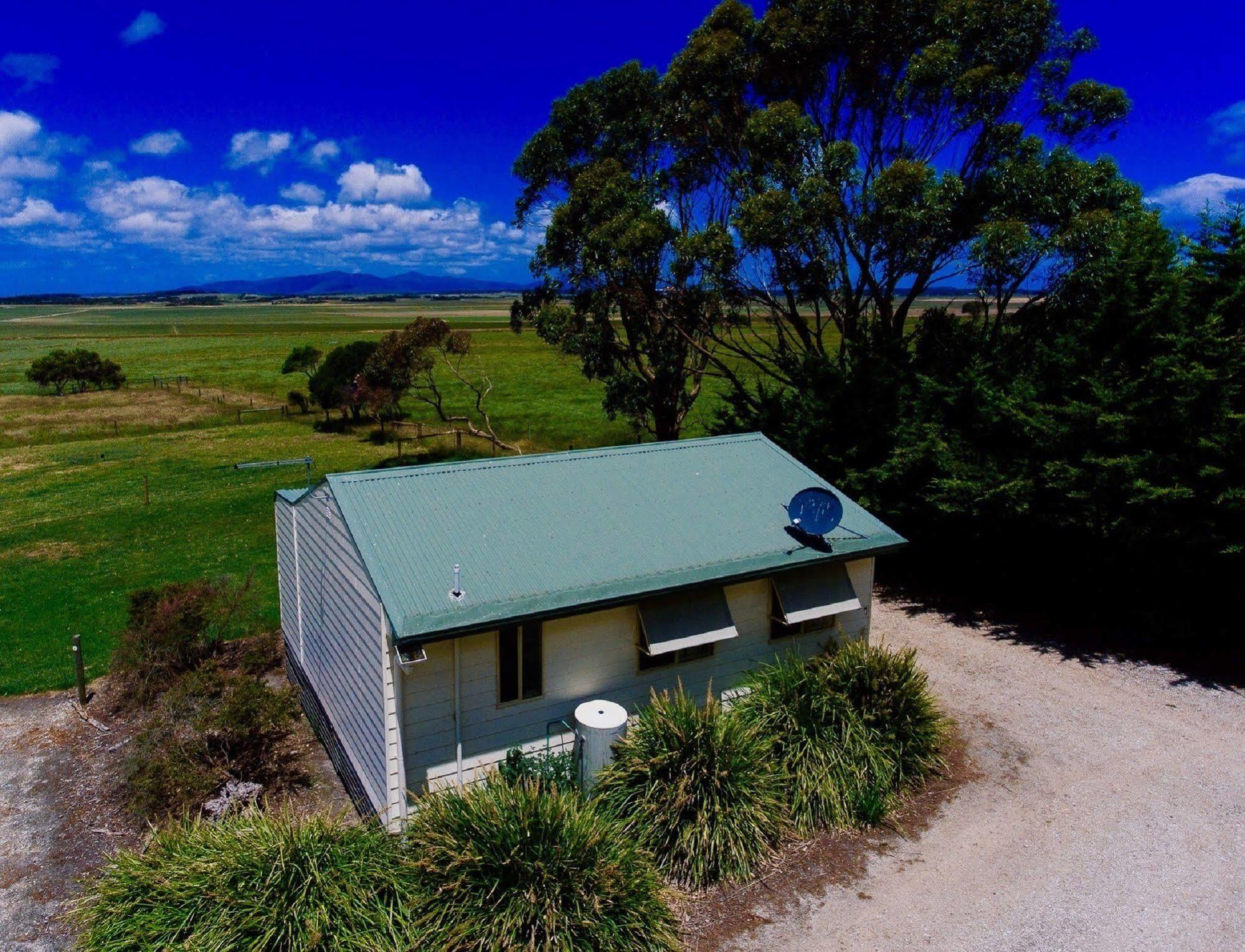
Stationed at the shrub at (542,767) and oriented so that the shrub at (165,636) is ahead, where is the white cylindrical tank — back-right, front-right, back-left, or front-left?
back-right

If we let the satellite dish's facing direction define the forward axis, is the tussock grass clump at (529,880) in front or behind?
in front

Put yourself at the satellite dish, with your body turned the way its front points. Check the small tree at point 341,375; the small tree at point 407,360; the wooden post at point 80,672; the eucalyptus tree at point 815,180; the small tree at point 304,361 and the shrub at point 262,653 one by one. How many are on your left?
0

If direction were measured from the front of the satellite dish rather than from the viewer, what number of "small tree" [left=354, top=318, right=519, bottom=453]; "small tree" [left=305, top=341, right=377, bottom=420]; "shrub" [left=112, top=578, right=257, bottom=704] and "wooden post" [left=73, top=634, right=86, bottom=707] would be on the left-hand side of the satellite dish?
0

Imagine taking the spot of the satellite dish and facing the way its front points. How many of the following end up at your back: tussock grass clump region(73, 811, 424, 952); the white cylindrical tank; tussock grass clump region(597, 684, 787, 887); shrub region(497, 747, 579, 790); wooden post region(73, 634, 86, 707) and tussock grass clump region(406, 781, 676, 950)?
0

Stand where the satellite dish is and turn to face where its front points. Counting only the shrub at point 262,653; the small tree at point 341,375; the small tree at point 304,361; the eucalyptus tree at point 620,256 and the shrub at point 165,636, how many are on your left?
0

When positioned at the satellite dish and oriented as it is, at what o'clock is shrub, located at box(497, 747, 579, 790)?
The shrub is roughly at 12 o'clock from the satellite dish.

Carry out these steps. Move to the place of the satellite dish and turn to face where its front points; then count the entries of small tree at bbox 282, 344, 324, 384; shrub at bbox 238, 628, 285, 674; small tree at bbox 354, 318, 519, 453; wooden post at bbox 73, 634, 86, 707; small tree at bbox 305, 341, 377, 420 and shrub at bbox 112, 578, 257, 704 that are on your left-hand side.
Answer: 0

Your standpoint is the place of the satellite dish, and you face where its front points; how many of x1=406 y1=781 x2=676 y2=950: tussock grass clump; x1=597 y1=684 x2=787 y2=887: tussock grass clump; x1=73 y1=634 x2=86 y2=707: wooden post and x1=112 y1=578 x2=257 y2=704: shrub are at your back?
0

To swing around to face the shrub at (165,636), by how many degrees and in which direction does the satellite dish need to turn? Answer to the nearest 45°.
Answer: approximately 45° to its right

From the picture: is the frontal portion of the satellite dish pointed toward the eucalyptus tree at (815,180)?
no

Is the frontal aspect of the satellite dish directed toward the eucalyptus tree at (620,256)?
no

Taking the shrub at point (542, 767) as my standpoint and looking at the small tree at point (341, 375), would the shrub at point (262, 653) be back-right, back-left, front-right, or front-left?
front-left

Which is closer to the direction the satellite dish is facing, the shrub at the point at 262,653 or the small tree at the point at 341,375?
the shrub

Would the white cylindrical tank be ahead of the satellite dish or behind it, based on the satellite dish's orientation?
ahead

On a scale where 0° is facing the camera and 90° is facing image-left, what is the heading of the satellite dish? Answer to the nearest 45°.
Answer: approximately 45°

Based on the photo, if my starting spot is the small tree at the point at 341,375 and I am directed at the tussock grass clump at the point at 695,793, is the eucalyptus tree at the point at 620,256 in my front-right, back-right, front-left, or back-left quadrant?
front-left

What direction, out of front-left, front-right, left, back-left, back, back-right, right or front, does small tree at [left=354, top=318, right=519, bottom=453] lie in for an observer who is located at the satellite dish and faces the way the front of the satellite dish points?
right

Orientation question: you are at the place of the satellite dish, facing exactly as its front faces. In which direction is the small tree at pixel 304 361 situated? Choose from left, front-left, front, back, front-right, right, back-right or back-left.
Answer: right
